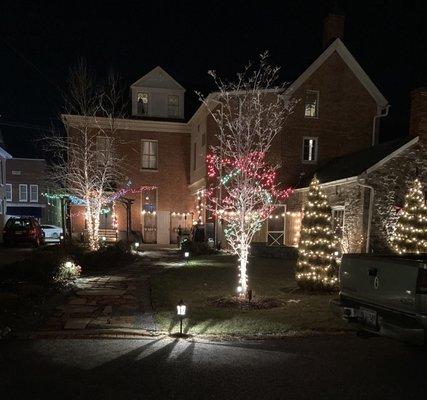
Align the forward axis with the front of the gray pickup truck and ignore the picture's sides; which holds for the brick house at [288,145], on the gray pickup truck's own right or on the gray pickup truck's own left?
on the gray pickup truck's own left

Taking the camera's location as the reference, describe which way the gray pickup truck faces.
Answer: facing away from the viewer and to the right of the viewer

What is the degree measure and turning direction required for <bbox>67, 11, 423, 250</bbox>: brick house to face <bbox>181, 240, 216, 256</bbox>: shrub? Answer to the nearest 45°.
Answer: approximately 45° to its right

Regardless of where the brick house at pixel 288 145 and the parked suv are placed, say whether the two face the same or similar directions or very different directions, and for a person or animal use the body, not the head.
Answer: very different directions

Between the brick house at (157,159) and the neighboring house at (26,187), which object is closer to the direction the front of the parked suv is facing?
the neighboring house

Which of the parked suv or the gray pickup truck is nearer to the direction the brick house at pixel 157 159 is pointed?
the gray pickup truck
